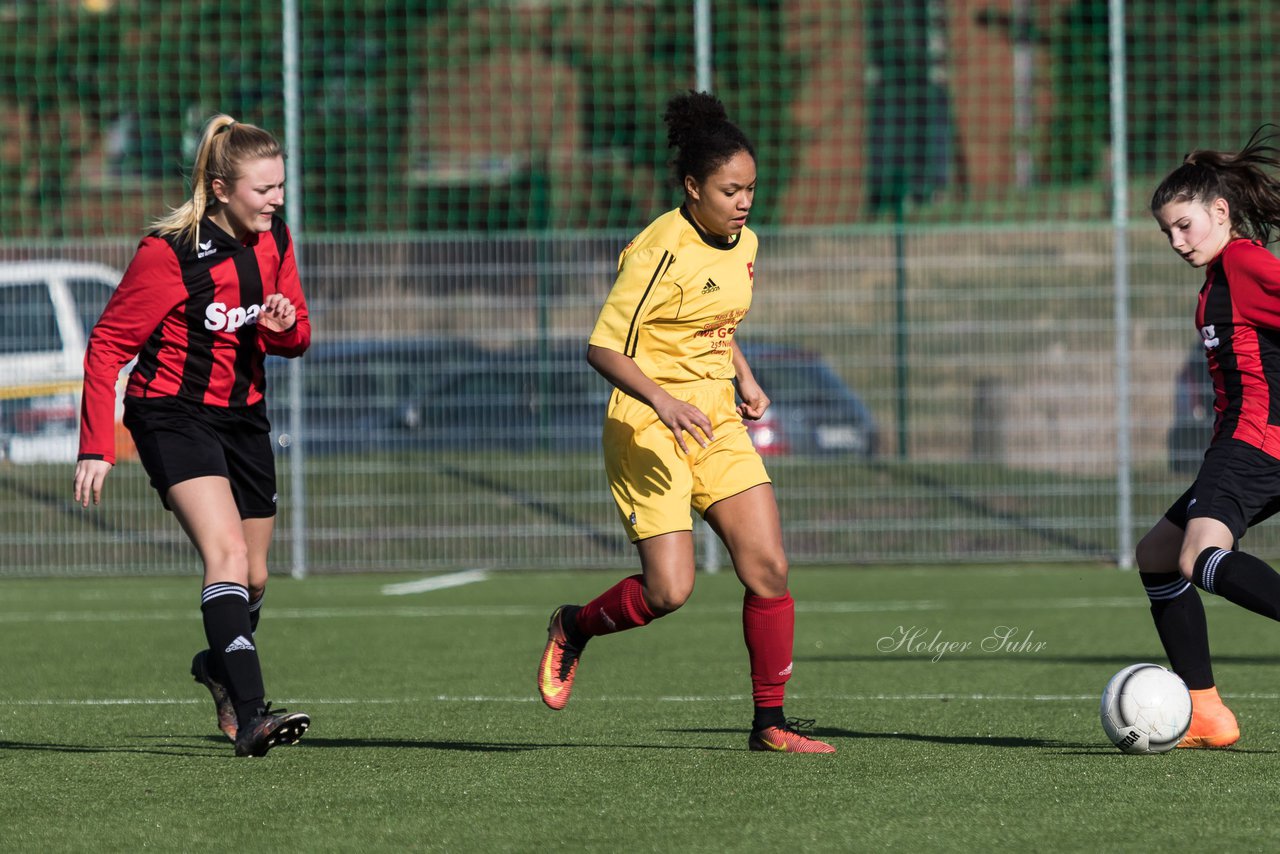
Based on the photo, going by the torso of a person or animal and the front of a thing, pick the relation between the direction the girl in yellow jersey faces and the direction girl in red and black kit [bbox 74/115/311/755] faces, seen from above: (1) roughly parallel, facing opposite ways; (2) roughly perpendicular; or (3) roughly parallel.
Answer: roughly parallel

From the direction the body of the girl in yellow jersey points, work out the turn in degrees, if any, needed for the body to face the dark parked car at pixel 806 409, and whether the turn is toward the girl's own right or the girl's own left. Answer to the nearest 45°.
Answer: approximately 135° to the girl's own left

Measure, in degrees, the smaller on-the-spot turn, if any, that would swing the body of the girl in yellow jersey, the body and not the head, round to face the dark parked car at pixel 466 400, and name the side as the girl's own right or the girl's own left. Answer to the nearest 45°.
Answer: approximately 135° to the girl's own left

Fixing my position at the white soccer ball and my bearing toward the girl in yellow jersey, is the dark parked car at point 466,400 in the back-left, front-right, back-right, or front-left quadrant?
front-right

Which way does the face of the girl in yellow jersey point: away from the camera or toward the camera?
toward the camera

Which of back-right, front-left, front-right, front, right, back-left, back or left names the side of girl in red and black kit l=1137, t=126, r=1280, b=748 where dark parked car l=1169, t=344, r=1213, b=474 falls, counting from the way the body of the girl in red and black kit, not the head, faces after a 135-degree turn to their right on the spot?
front

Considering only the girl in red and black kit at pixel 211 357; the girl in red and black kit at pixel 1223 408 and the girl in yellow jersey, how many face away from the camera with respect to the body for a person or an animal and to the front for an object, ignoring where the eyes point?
0

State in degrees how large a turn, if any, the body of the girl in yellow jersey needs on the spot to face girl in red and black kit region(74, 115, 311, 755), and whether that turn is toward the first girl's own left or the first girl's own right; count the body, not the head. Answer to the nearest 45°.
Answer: approximately 135° to the first girl's own right

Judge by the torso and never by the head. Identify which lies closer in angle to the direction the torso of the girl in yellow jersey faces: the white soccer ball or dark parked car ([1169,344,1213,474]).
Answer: the white soccer ball

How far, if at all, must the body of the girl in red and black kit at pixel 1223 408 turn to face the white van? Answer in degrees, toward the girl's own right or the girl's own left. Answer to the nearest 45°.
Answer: approximately 90° to the girl's own right

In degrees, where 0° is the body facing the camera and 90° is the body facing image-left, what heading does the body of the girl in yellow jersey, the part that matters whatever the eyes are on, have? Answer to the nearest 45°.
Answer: approximately 315°

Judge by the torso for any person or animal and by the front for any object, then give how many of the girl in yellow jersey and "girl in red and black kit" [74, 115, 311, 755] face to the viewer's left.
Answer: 0

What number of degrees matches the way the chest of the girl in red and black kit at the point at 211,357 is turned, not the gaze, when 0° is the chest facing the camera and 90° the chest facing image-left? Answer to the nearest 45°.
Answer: approximately 315°

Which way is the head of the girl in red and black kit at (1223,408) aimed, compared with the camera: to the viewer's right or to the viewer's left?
to the viewer's left
